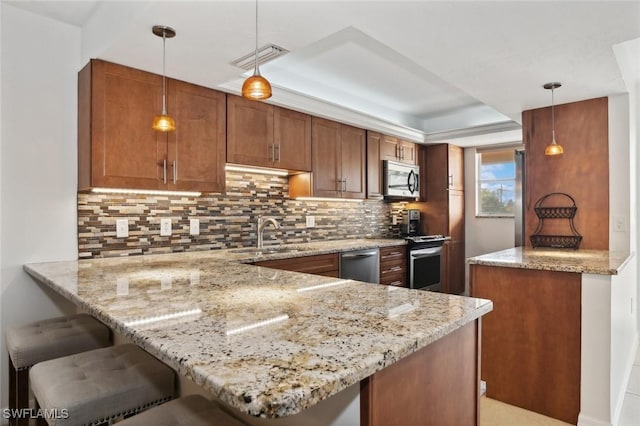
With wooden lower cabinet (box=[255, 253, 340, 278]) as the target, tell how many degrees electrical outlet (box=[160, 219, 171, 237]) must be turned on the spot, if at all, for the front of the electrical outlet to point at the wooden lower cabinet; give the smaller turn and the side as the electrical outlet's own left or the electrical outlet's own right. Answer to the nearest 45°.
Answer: approximately 90° to the electrical outlet's own left

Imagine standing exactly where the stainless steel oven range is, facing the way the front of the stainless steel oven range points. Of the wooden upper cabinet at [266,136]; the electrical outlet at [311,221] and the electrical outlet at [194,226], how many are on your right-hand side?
3

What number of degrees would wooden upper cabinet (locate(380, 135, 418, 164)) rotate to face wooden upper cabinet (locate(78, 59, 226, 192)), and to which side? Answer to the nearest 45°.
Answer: approximately 90° to its right

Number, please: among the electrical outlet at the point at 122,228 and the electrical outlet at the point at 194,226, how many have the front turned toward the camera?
2

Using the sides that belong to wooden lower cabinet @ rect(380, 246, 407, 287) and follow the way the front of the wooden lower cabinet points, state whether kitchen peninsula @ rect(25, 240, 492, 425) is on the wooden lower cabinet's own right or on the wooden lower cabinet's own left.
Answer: on the wooden lower cabinet's own right

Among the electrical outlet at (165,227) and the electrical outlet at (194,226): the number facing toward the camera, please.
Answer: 2

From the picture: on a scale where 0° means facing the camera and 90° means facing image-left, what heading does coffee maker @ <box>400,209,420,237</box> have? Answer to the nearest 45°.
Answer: approximately 315°

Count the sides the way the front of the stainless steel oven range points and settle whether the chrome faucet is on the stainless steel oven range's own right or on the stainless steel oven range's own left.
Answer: on the stainless steel oven range's own right
